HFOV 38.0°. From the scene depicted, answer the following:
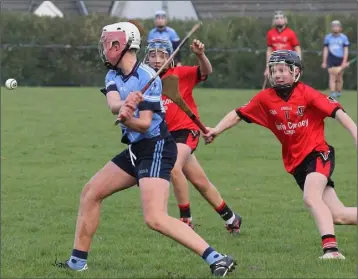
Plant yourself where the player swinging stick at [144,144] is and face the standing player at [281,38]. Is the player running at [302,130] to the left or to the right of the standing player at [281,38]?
right

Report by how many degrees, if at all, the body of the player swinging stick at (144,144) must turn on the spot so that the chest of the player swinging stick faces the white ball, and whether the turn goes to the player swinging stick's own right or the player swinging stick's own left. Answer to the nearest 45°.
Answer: approximately 45° to the player swinging stick's own right

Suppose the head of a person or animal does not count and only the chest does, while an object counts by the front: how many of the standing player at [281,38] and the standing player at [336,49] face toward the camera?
2

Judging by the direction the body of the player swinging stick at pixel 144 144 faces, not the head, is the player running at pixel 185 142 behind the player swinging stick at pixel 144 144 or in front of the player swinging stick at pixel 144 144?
behind

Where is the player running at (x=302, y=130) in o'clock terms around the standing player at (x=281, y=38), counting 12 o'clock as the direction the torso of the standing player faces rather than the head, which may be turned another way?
The player running is roughly at 12 o'clock from the standing player.

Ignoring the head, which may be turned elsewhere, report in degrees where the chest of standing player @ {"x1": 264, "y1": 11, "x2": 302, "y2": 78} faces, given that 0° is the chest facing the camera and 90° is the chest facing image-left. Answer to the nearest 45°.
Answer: approximately 0°

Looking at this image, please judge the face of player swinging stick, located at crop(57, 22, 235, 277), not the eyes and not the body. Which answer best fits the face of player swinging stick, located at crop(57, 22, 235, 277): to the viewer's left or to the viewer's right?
to the viewer's left
